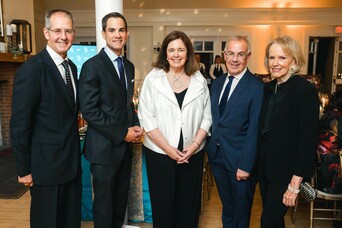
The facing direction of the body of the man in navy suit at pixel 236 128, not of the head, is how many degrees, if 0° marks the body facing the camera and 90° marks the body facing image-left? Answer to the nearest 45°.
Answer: approximately 45°

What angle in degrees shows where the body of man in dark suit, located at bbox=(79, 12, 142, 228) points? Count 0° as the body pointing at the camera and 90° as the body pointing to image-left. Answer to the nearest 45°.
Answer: approximately 315°

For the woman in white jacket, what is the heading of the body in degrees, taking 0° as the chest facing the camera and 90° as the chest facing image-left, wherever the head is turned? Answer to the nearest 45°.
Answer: approximately 0°

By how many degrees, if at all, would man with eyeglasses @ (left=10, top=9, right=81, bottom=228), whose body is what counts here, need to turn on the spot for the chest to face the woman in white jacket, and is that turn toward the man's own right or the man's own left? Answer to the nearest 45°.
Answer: approximately 45° to the man's own left

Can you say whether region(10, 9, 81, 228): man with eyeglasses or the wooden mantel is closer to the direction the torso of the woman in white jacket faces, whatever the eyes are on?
the man with eyeglasses

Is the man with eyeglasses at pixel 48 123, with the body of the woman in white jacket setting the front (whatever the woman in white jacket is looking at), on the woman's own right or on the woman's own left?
on the woman's own right
